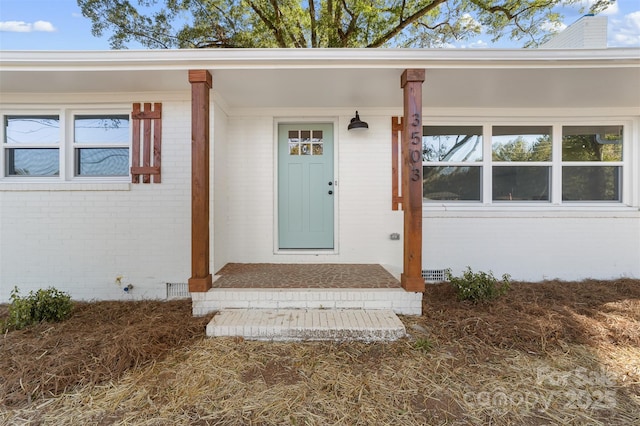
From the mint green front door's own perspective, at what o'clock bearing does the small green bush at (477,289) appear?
The small green bush is roughly at 10 o'clock from the mint green front door.

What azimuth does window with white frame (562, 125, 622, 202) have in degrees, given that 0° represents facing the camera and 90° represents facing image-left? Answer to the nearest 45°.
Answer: approximately 0°

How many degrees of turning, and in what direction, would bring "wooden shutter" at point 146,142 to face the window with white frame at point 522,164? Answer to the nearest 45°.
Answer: approximately 90° to its left

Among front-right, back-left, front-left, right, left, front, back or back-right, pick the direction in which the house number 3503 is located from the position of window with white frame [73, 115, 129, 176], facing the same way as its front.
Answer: front-left

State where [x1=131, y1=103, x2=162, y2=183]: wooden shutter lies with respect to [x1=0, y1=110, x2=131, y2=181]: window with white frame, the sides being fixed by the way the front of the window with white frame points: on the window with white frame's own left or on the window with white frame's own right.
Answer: on the window with white frame's own left

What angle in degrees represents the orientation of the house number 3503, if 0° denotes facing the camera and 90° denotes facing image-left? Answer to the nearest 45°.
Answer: approximately 0°

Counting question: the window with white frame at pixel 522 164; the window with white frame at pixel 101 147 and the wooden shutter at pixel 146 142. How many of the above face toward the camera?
3

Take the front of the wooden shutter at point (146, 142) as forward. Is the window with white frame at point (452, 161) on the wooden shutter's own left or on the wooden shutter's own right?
on the wooden shutter's own left

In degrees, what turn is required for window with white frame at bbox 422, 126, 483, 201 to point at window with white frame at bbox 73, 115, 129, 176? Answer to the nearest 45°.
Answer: approximately 45° to its right

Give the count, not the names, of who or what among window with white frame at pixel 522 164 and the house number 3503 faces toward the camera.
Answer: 2

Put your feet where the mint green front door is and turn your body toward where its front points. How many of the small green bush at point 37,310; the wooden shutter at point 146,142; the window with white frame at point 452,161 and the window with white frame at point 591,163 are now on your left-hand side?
2
